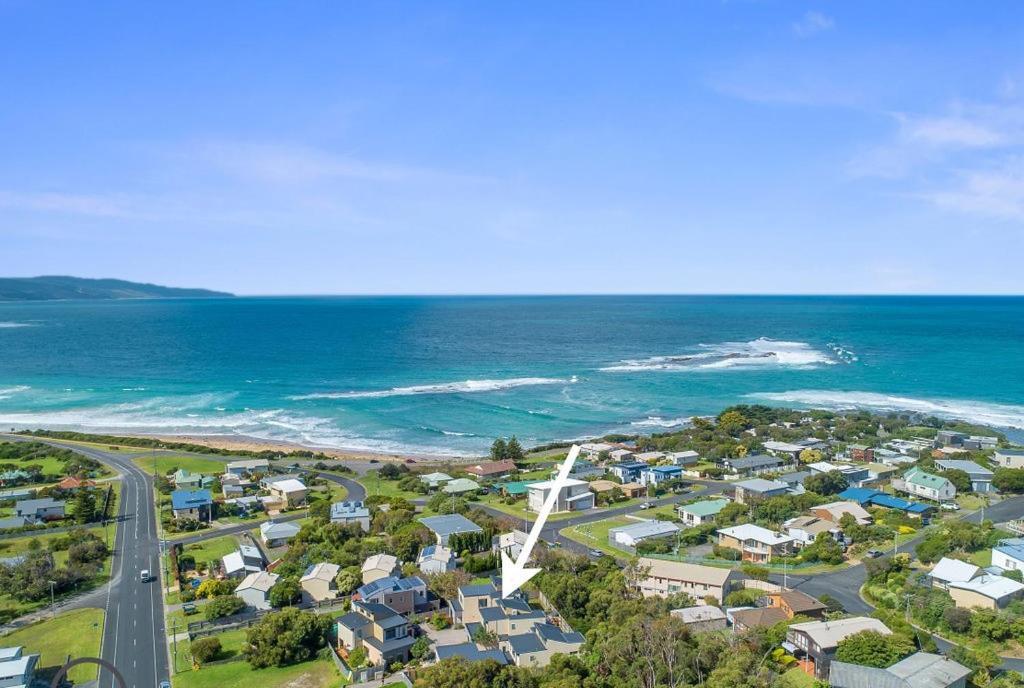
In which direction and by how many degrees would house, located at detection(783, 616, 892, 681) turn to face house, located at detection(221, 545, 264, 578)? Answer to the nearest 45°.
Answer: approximately 45° to its right

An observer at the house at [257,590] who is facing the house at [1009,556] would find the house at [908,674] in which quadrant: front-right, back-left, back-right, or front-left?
front-right

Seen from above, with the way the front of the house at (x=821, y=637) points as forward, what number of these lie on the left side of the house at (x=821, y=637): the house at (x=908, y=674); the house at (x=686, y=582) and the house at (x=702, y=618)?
1

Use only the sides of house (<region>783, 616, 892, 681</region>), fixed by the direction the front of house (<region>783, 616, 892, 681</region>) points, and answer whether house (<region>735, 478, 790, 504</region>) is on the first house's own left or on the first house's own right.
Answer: on the first house's own right

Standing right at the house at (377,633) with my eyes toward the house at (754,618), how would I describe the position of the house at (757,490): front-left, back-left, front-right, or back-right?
front-left

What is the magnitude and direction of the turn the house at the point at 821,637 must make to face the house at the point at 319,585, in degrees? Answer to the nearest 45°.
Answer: approximately 45° to its right

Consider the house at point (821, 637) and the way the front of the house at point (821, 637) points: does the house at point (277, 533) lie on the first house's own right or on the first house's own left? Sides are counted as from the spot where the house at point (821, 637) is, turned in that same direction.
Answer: on the first house's own right

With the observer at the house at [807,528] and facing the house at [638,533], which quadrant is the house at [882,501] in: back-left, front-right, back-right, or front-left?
back-right

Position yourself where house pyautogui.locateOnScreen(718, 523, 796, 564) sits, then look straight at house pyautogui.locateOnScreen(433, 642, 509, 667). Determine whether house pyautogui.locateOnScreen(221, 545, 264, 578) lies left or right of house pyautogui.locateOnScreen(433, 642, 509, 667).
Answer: right
